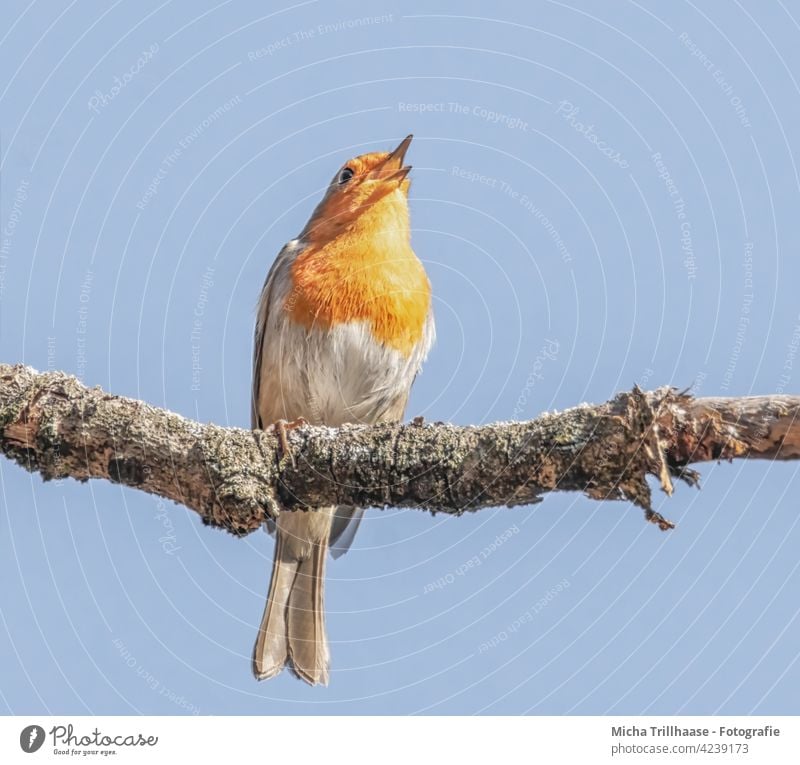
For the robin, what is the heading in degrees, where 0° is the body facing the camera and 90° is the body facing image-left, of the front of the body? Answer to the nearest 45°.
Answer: approximately 315°
